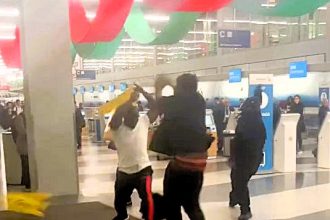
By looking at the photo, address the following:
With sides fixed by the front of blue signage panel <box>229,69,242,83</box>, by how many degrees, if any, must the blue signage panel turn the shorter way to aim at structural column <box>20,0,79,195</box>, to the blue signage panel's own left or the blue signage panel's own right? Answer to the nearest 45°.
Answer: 0° — it already faces it

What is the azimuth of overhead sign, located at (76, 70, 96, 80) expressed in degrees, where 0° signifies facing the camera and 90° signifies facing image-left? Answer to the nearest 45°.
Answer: approximately 0°

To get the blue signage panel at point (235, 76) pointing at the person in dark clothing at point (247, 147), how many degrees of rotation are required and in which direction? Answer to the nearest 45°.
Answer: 0° — it already faces them

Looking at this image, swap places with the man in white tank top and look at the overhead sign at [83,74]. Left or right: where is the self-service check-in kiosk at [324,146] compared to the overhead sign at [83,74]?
right

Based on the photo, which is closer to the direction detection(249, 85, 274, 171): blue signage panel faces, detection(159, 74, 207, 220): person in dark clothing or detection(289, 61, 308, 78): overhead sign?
the person in dark clothing

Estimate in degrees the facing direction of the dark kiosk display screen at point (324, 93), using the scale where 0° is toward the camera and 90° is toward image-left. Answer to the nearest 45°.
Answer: approximately 0°

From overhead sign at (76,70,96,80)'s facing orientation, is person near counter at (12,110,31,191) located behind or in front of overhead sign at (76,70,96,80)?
in front

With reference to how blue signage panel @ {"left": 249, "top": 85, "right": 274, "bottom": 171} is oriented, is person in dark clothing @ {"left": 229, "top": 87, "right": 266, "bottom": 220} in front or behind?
in front

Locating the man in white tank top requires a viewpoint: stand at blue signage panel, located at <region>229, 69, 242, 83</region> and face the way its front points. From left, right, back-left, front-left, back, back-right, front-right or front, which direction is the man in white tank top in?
front

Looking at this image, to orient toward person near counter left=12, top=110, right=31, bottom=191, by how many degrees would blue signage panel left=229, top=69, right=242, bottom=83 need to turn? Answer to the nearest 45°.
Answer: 0° — it already faces them

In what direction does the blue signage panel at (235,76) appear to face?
toward the camera
